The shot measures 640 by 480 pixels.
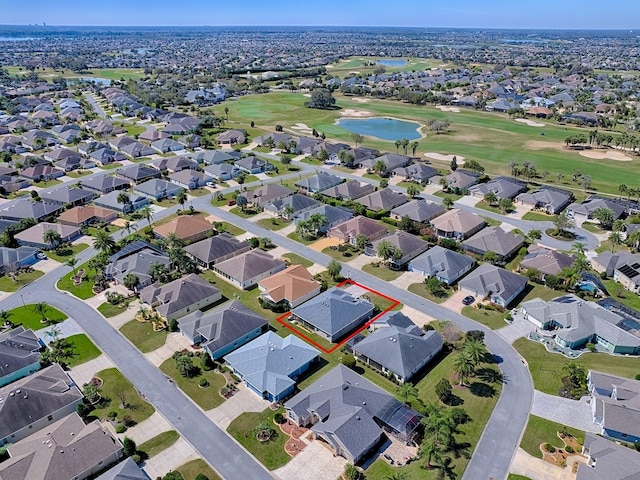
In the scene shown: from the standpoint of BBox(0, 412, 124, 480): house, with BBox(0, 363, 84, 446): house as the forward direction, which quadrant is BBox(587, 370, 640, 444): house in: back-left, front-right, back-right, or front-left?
back-right

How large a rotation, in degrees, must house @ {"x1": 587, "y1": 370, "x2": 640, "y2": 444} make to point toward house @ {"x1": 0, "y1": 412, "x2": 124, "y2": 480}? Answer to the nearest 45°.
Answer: approximately 45° to its left

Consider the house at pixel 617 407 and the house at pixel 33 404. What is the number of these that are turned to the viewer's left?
1

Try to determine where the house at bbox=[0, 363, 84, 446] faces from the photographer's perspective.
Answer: facing away from the viewer and to the right of the viewer

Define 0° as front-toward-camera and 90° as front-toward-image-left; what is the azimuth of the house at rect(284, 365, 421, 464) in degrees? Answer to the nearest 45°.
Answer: approximately 45°

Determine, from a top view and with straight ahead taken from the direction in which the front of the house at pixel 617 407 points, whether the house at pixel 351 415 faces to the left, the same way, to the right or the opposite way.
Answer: to the left

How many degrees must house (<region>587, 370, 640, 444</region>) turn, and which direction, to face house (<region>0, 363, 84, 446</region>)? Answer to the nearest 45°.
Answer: approximately 45° to its left

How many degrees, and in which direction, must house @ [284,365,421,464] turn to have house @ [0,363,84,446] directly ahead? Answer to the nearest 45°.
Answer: approximately 45° to its right

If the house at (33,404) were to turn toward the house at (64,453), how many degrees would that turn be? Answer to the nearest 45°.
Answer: approximately 135° to its right

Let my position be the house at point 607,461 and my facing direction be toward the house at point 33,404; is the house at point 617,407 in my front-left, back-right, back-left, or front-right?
back-right

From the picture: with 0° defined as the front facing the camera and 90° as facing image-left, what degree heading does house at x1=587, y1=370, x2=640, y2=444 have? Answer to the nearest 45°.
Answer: approximately 90°

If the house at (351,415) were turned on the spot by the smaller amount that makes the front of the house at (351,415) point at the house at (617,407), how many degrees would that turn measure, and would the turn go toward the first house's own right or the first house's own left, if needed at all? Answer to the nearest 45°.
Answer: approximately 135° to the first house's own left
